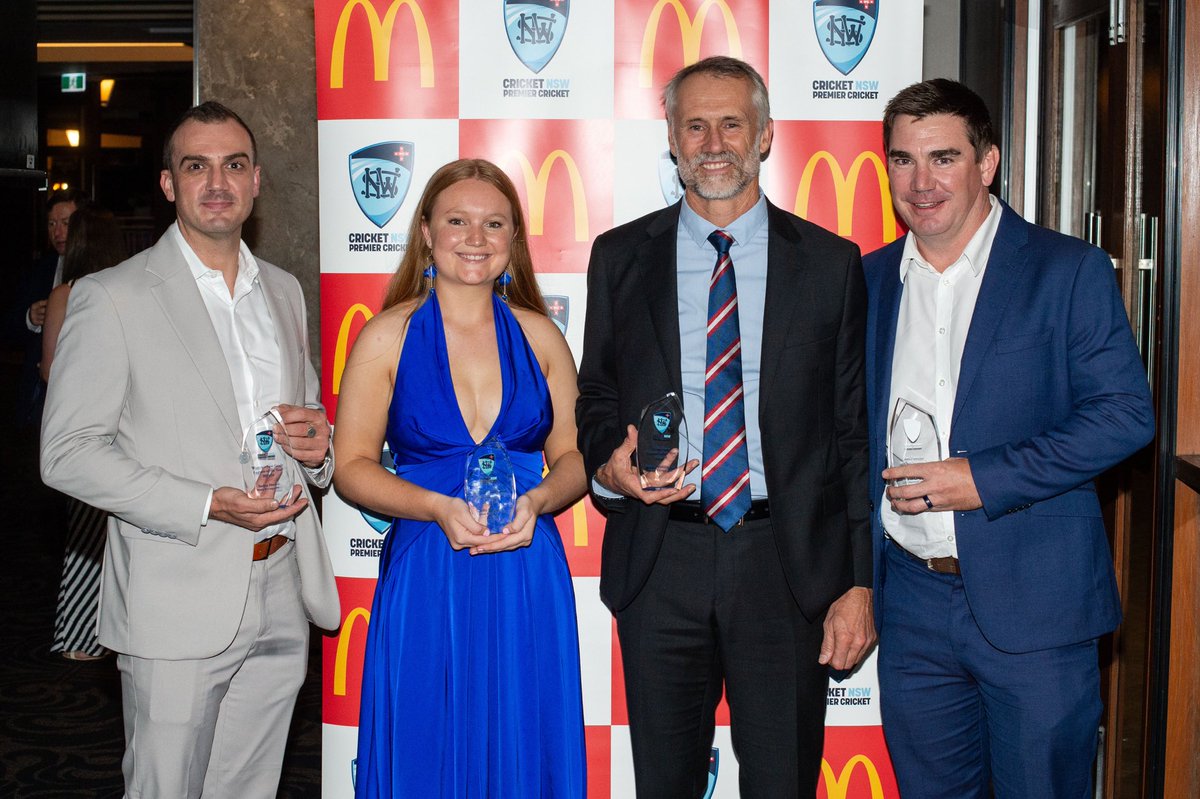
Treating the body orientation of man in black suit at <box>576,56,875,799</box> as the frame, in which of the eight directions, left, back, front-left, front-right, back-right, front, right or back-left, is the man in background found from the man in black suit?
back-right

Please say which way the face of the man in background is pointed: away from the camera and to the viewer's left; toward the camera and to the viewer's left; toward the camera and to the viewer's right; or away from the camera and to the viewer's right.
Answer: toward the camera and to the viewer's right

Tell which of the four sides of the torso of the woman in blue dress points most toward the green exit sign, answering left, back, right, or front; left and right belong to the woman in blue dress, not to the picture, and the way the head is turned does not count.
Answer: back

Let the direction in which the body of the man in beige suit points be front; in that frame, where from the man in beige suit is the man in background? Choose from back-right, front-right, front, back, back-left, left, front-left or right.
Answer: back-left

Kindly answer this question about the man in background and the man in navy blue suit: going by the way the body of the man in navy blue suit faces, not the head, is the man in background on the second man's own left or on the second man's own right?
on the second man's own right

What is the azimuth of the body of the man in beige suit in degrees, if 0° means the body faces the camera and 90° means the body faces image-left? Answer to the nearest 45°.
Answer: approximately 315°

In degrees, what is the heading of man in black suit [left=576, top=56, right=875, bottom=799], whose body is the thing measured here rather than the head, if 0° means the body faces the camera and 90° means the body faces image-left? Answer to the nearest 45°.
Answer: approximately 0°

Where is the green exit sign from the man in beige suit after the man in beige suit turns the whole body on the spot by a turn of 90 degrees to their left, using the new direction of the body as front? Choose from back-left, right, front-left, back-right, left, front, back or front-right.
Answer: front-left

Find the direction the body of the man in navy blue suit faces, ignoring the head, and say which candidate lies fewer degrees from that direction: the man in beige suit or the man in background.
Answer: the man in beige suit
